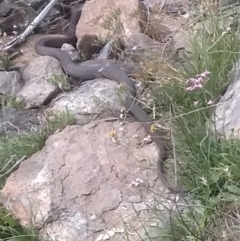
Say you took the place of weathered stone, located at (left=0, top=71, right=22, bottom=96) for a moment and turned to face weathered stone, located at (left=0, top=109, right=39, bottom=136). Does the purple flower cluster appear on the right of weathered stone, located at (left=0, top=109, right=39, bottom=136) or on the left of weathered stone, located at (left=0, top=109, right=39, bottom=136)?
left
